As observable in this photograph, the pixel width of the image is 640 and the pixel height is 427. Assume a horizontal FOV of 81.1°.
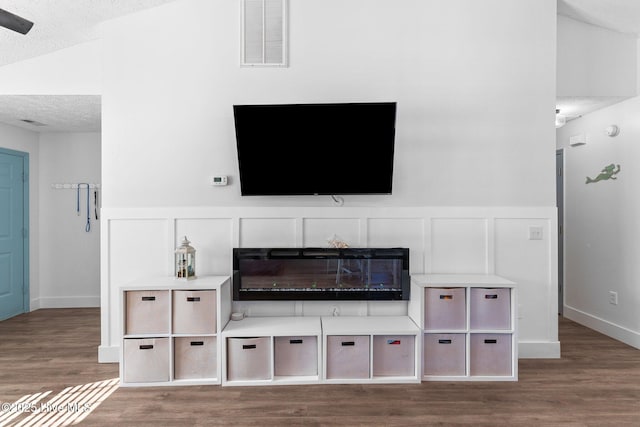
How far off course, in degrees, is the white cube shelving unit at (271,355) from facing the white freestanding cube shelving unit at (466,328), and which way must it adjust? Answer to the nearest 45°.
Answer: approximately 90° to its left

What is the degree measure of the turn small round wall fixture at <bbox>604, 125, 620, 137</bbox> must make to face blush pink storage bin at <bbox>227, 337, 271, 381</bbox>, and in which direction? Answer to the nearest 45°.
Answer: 0° — it already faces it

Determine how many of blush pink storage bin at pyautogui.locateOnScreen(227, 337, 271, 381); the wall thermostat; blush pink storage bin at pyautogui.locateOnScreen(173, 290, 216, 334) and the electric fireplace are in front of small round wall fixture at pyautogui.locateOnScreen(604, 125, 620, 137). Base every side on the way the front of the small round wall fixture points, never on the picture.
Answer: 4

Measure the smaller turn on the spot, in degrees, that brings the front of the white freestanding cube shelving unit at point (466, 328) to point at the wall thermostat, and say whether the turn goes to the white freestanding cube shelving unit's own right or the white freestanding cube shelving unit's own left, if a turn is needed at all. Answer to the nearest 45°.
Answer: approximately 90° to the white freestanding cube shelving unit's own right

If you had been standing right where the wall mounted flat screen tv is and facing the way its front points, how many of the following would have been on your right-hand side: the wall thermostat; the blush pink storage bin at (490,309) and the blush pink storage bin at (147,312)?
2

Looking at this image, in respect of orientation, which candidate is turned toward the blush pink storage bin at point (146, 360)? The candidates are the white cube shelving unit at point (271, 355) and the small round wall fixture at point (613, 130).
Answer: the small round wall fixture

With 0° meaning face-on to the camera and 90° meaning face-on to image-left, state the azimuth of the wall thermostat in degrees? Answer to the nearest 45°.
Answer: approximately 0°
